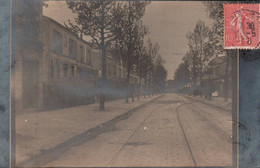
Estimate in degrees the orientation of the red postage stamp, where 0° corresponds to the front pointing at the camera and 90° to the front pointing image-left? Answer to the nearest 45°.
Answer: approximately 0°
